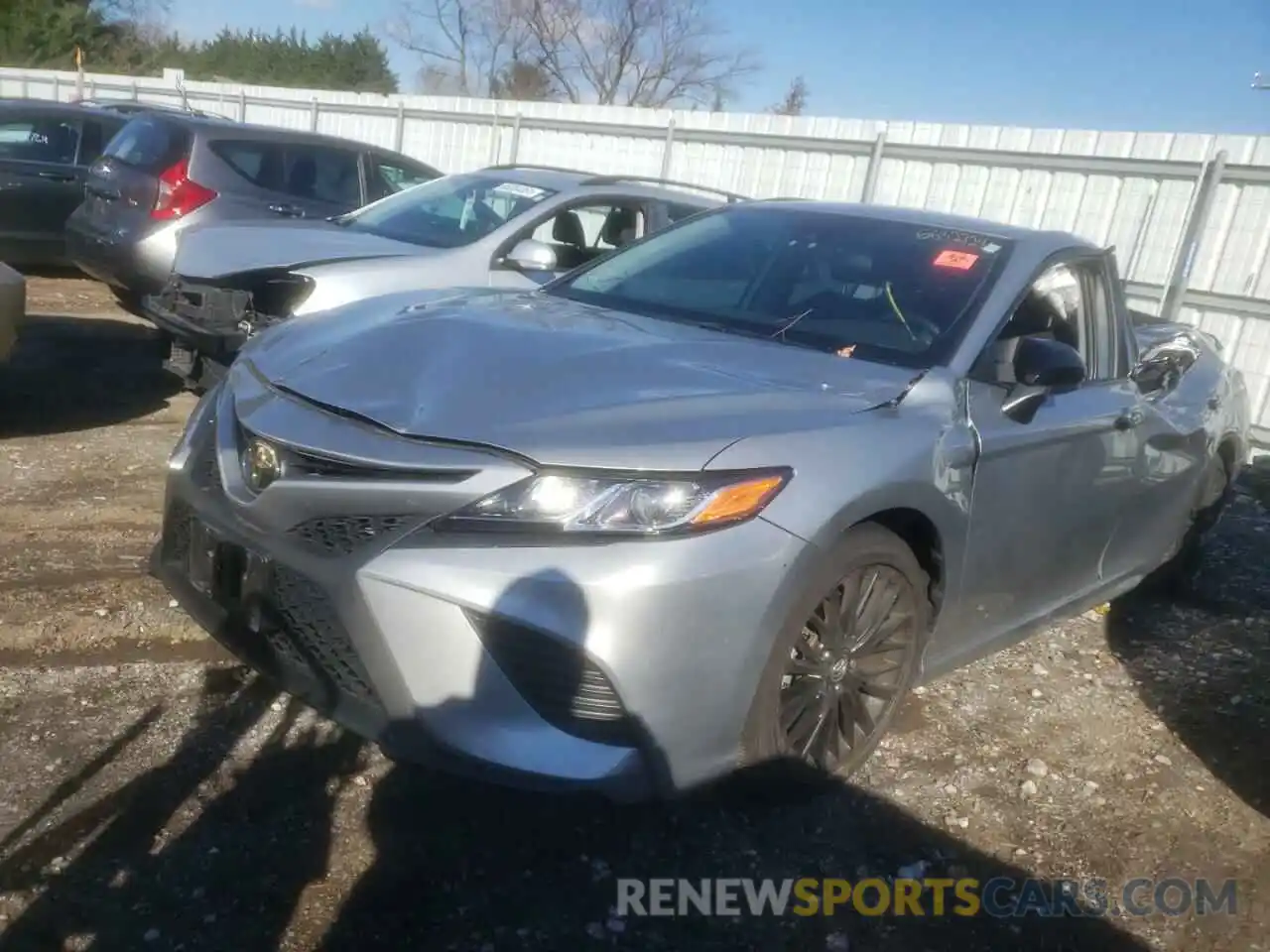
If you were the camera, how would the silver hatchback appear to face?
facing the viewer and to the left of the viewer

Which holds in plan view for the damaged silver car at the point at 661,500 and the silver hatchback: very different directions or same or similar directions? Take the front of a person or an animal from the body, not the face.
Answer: same or similar directions

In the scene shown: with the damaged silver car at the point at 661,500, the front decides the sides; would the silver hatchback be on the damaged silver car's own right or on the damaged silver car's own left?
on the damaged silver car's own right

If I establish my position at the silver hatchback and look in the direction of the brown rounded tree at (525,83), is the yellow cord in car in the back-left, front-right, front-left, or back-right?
back-right

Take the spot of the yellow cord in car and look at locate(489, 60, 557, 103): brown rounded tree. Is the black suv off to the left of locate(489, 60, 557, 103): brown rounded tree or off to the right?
left

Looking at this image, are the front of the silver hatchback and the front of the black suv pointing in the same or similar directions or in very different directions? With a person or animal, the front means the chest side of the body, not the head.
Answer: same or similar directions

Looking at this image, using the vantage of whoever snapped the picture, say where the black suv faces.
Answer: facing to the left of the viewer

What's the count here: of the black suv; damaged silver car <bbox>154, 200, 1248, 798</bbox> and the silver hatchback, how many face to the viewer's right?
0

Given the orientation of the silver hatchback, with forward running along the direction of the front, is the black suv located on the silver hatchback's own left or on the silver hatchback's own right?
on the silver hatchback's own right

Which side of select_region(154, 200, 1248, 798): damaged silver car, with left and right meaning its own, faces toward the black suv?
right
